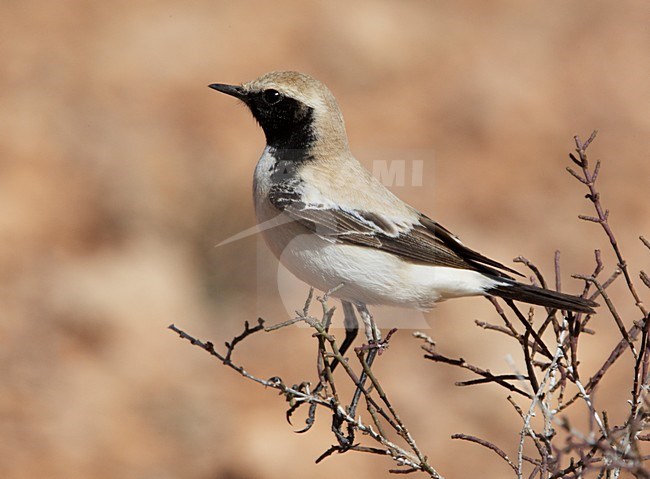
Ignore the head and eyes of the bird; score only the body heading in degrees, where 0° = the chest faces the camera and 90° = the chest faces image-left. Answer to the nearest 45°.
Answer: approximately 90°
